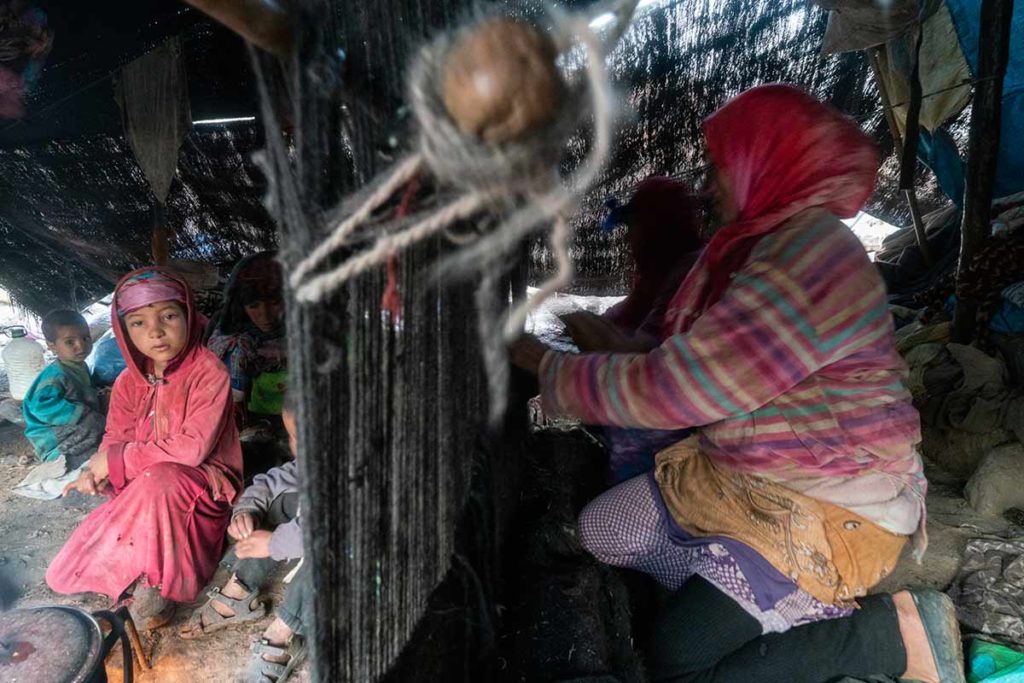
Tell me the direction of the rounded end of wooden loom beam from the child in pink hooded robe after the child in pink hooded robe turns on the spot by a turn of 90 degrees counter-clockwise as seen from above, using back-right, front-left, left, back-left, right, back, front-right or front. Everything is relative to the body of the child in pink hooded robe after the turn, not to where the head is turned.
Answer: front-right

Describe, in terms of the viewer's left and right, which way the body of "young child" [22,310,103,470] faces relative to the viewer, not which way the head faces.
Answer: facing the viewer and to the right of the viewer

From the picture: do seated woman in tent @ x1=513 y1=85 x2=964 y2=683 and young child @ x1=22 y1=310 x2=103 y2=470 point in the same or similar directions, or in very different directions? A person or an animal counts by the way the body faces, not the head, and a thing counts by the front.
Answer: very different directions

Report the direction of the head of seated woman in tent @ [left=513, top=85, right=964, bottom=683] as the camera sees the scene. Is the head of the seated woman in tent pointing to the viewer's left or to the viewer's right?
to the viewer's left

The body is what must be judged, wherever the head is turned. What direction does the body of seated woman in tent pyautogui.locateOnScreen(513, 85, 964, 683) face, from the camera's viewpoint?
to the viewer's left

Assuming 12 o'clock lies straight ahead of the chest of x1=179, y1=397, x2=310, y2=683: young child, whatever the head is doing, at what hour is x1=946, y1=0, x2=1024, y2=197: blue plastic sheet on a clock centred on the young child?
The blue plastic sheet is roughly at 8 o'clock from the young child.

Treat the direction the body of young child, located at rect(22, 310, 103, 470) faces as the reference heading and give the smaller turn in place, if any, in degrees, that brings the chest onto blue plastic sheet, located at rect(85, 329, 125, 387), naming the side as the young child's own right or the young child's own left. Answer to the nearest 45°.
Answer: approximately 90° to the young child's own left

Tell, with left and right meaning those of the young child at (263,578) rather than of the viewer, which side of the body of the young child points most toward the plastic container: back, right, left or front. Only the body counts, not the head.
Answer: right

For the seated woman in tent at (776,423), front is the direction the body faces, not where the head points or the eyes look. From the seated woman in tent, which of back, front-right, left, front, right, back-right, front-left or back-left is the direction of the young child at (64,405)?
front

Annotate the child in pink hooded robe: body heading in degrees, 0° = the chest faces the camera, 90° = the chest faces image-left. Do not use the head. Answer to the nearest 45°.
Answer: approximately 45°

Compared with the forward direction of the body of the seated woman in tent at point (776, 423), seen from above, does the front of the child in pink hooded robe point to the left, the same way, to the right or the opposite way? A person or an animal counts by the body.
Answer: to the left

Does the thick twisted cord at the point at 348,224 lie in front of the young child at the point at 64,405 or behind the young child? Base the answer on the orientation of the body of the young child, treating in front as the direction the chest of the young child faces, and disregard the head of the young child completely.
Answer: in front

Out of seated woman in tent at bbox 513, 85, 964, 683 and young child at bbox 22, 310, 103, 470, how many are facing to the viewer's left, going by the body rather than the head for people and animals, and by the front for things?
1
